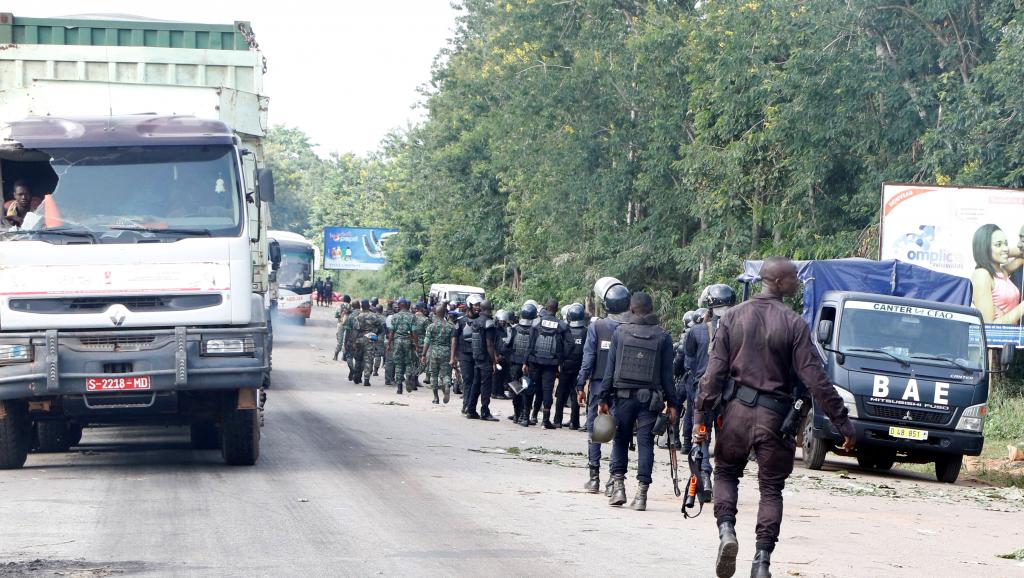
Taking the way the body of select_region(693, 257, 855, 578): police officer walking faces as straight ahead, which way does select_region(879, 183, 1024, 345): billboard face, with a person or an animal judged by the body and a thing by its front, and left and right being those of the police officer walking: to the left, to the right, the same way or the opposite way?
the opposite way

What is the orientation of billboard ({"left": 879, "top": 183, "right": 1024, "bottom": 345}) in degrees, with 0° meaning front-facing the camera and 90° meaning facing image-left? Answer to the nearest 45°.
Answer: approximately 0°

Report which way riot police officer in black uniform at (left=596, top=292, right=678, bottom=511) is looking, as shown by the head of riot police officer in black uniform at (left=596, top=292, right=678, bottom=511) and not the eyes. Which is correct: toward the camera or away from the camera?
away from the camera

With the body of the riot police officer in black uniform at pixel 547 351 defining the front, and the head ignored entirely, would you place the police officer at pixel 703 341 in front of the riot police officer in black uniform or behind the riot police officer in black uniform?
behind

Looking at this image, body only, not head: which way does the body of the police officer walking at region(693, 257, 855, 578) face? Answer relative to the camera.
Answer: away from the camera

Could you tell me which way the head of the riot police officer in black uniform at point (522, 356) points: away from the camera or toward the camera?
away from the camera

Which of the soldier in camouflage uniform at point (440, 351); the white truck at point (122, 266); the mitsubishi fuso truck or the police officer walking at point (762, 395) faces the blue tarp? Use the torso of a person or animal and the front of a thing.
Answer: the police officer walking

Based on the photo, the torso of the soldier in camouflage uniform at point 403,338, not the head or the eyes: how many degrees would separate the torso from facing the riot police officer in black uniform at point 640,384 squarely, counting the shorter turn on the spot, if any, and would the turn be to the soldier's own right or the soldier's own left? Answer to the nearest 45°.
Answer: approximately 180°

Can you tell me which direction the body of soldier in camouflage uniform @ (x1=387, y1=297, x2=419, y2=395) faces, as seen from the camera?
away from the camera

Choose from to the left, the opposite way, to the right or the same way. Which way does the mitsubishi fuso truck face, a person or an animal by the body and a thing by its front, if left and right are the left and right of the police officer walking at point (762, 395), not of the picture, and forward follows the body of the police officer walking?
the opposite way

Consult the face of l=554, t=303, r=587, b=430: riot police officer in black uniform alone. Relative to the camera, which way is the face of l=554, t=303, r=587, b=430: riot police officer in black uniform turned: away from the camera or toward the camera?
away from the camera

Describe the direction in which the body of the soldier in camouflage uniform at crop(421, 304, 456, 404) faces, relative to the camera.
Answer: away from the camera

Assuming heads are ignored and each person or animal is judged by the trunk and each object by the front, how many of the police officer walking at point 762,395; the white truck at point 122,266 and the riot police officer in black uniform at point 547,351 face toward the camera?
1

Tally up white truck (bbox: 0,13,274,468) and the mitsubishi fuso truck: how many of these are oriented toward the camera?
2

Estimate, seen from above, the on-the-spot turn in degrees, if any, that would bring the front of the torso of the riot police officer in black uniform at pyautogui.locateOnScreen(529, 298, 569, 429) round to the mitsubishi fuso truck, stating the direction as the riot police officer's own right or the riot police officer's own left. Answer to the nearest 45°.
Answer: approximately 135° to the riot police officer's own right

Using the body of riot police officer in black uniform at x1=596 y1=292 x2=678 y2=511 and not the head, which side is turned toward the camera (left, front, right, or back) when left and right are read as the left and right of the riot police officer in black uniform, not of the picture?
back

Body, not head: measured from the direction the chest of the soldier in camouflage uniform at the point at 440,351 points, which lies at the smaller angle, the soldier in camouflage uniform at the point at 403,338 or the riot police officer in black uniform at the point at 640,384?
the soldier in camouflage uniform

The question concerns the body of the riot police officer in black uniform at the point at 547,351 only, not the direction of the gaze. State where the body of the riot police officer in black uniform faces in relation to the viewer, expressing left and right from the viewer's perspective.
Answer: facing away from the viewer

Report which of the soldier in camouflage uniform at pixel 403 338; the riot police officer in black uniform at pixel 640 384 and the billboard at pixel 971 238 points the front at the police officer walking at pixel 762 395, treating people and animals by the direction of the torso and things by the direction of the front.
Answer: the billboard
